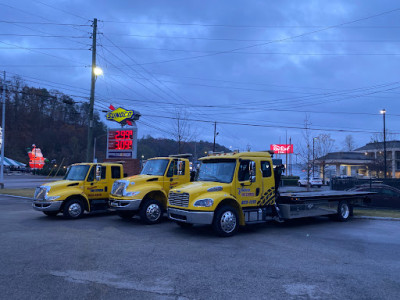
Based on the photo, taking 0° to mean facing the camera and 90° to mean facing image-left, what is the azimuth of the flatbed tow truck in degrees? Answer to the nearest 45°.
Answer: approximately 45°

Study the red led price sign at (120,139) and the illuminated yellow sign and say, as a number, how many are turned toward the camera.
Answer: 2

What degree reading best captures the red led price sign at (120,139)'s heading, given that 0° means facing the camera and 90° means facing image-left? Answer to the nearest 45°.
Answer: approximately 0°

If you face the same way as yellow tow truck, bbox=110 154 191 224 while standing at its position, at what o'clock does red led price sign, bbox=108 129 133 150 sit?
The red led price sign is roughly at 4 o'clock from the yellow tow truck.

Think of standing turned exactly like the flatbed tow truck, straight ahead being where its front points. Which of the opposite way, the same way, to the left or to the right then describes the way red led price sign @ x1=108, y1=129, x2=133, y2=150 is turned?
to the left

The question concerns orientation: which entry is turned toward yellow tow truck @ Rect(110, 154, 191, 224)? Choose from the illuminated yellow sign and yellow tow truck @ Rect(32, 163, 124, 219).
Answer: the illuminated yellow sign

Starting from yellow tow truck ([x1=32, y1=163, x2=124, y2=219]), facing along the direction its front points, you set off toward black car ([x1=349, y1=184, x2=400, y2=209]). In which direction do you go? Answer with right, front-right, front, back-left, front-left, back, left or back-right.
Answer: back-left
